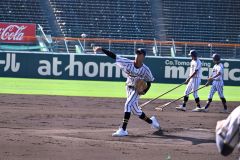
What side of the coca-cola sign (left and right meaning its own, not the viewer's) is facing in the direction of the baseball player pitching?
front

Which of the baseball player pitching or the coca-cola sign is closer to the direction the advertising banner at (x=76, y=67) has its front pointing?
the baseball player pitching

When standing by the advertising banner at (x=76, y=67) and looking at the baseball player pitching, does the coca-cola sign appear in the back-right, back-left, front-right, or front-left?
back-right

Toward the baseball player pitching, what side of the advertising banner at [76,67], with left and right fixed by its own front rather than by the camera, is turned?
front

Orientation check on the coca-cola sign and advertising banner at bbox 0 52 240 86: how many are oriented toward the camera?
2

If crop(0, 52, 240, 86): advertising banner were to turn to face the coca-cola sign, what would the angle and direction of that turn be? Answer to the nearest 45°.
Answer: approximately 135° to its right

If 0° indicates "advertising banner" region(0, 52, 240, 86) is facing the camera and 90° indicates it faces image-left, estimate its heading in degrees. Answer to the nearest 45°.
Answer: approximately 0°

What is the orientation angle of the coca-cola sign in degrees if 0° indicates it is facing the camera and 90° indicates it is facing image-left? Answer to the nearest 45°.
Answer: approximately 0°

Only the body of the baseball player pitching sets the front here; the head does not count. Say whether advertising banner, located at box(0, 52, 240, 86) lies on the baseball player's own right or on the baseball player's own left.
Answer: on the baseball player's own right

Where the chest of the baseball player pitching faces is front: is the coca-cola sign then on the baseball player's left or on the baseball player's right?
on the baseball player's right
